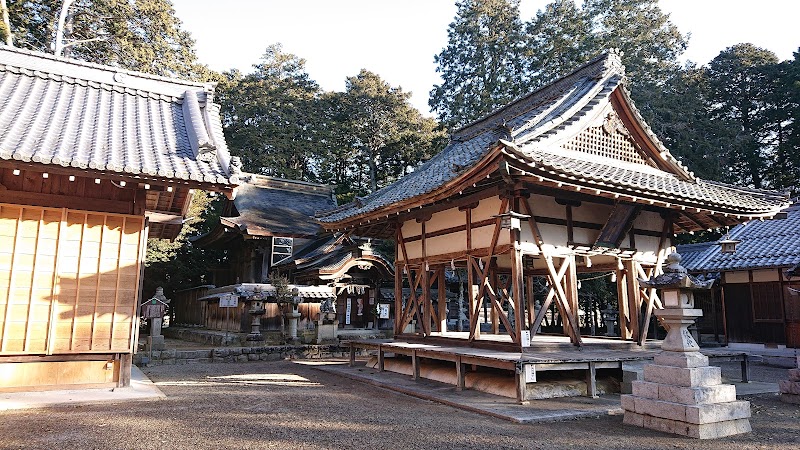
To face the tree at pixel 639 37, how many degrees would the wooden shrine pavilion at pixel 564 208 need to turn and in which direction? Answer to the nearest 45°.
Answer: approximately 135° to its left

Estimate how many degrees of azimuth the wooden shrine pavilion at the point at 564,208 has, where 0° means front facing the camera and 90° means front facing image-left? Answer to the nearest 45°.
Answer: approximately 315°

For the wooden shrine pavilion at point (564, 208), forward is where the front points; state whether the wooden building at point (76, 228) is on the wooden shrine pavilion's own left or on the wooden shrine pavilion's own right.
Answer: on the wooden shrine pavilion's own right

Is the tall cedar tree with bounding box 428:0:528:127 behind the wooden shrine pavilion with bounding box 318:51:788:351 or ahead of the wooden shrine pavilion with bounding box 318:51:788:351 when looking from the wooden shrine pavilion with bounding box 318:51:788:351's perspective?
behind
